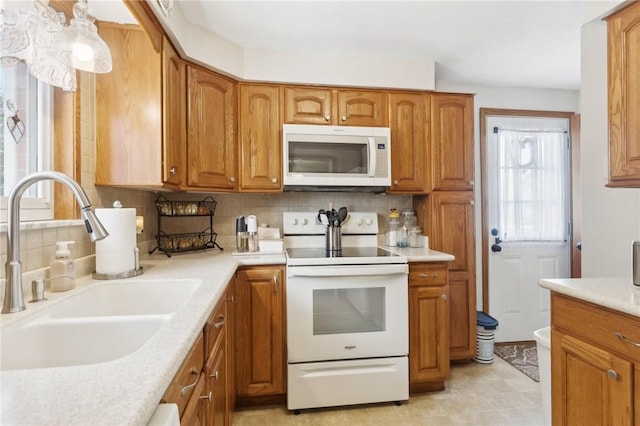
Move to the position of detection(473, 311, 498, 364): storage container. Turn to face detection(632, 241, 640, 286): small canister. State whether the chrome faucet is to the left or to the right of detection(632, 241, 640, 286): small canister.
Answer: right

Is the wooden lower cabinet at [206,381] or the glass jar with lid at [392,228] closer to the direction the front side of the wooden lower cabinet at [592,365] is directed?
the wooden lower cabinet

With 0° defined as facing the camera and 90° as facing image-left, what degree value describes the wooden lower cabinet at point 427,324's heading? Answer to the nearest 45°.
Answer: approximately 0°

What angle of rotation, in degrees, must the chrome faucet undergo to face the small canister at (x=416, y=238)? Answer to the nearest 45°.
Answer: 0° — it already faces it

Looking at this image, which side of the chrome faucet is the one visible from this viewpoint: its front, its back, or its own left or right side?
right

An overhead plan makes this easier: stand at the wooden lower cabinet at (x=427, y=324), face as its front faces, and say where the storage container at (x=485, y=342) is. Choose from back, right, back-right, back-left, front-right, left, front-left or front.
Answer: back-left

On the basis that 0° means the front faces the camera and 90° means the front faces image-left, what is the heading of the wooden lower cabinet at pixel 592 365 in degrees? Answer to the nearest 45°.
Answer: approximately 45°
